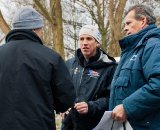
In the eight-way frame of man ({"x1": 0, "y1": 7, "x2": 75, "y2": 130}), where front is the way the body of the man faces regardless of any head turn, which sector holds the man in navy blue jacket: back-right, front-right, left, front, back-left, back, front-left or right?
front-right

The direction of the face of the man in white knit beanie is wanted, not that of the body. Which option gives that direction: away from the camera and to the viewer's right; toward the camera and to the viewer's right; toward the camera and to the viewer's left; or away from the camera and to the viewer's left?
toward the camera and to the viewer's left

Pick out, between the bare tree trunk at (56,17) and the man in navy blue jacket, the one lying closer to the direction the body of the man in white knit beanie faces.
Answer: the man in navy blue jacket

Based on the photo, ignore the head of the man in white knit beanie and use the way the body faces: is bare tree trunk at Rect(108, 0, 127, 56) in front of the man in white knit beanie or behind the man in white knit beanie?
behind

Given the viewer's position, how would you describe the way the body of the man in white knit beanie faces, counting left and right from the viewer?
facing the viewer and to the left of the viewer

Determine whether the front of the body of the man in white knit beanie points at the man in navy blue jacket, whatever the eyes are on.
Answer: no

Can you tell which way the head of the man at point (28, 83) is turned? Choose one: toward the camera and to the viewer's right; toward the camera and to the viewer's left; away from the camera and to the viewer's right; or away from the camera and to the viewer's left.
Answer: away from the camera and to the viewer's right

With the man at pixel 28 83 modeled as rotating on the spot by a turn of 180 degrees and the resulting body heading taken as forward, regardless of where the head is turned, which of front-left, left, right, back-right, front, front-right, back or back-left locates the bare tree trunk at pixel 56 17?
back-right

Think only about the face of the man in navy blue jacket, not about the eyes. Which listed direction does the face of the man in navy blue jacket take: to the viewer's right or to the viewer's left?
to the viewer's left

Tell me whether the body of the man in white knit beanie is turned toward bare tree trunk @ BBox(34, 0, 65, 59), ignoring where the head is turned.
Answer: no

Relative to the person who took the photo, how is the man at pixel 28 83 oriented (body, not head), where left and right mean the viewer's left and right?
facing away from the viewer and to the right of the viewer
